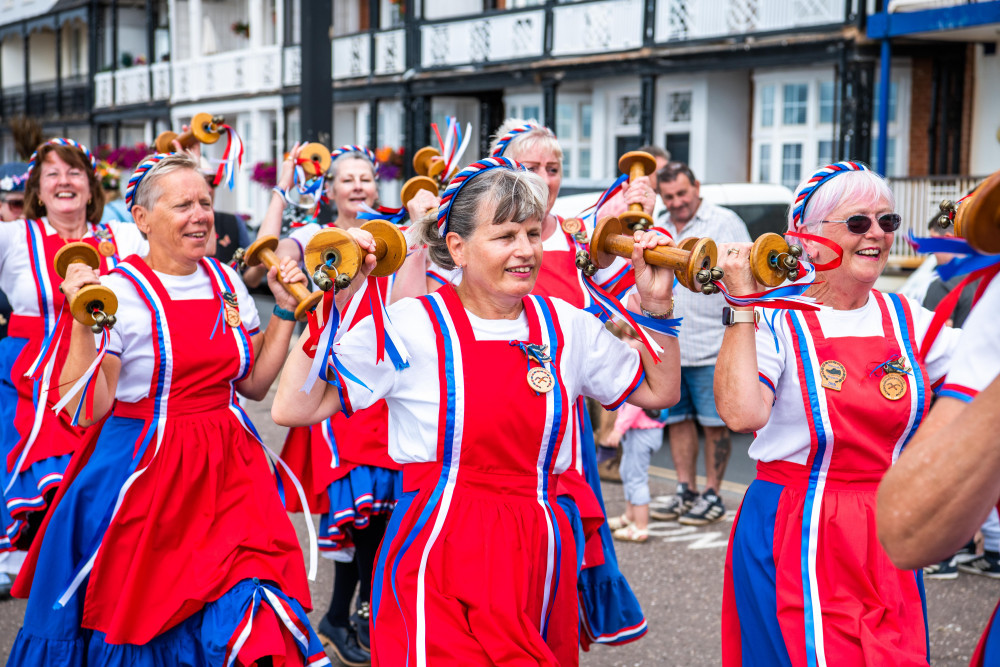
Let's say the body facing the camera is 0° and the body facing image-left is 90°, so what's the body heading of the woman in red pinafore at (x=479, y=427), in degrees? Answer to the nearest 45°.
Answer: approximately 315°

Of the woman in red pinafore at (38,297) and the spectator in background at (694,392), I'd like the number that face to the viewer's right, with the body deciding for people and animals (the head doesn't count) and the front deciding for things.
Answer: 0

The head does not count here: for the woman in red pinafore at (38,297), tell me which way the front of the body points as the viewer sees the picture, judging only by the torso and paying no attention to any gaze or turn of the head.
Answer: toward the camera

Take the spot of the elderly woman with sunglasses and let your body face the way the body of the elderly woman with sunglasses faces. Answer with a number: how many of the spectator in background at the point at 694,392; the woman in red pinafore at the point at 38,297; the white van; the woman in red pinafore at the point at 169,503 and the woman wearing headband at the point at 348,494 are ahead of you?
0

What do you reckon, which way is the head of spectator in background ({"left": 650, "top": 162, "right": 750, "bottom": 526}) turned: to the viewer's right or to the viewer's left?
to the viewer's left

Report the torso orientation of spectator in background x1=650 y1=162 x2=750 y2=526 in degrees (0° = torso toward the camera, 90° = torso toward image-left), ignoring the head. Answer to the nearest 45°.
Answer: approximately 45°

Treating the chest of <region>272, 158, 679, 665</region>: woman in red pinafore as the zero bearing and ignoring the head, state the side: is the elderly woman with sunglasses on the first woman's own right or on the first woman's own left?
on the first woman's own left

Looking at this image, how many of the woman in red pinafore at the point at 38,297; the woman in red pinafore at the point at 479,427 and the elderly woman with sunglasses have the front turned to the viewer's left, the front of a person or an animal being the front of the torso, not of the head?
0

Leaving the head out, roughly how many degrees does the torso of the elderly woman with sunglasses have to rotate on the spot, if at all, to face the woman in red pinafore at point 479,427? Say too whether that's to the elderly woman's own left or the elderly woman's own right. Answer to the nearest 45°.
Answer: approximately 135° to the elderly woman's own right

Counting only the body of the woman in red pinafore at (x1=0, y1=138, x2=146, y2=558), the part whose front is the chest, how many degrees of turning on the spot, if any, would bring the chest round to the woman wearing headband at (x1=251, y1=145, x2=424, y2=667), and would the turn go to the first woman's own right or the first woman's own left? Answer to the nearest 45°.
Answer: approximately 45° to the first woman's own left

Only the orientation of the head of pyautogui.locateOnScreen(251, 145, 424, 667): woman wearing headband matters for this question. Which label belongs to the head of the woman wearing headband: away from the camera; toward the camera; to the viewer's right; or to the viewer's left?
toward the camera

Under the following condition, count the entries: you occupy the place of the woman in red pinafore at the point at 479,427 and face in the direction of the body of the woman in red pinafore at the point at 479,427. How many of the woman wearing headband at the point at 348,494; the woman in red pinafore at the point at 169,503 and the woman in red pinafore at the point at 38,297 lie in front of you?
0

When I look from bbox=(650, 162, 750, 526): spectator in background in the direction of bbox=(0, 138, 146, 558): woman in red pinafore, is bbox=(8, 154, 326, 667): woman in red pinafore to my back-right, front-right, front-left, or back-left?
front-left

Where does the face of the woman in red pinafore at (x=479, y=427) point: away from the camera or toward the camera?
toward the camera

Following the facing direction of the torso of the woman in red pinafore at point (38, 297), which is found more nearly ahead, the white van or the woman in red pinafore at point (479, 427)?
the woman in red pinafore

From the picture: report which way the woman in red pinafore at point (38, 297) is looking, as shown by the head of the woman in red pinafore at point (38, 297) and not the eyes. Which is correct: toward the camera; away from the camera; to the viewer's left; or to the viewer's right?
toward the camera

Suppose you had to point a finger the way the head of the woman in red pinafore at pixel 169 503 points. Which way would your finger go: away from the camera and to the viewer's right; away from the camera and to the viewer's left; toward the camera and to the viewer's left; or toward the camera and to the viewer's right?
toward the camera and to the viewer's right

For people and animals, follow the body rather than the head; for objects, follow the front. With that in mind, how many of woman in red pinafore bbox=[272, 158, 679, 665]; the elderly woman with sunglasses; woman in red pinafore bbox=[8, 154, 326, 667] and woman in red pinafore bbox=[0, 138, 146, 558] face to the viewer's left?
0

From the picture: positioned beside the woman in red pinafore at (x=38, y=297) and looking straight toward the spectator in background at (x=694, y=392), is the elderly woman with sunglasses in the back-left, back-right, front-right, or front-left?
front-right

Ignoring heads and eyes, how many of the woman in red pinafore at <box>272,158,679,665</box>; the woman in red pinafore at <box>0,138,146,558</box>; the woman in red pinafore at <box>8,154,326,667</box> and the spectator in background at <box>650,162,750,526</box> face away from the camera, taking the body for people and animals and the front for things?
0
